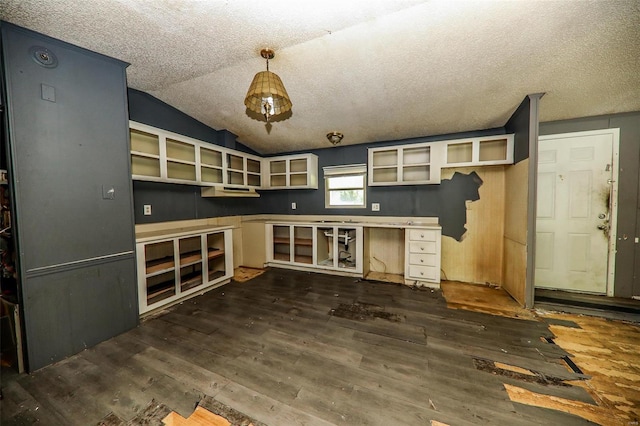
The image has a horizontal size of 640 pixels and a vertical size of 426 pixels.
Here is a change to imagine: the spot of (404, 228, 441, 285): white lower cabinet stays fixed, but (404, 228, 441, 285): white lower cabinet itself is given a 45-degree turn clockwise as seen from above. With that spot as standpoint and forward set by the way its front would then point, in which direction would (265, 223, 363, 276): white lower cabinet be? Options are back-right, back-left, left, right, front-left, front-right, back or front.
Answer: front-right

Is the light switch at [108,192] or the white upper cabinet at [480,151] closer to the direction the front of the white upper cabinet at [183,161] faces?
the white upper cabinet

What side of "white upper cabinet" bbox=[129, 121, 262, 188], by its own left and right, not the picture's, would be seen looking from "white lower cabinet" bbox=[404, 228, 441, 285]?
front

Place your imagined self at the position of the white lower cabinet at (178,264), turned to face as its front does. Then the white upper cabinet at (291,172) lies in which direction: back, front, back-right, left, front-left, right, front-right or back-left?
front-left

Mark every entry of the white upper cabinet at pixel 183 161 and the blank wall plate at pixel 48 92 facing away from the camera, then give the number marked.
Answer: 0

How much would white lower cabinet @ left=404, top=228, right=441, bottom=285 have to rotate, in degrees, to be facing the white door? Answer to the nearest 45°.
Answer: approximately 90° to its left

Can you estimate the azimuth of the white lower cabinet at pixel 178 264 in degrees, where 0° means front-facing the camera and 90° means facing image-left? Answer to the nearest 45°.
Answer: approximately 315°

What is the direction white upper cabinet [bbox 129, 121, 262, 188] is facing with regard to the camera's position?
facing the viewer and to the right of the viewer

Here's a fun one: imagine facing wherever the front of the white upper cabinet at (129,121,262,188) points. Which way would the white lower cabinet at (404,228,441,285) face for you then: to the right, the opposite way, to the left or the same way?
to the right

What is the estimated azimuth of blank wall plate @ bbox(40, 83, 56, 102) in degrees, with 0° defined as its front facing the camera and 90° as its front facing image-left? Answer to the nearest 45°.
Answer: approximately 315°

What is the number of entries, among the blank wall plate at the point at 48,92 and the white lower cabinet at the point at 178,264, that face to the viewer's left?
0

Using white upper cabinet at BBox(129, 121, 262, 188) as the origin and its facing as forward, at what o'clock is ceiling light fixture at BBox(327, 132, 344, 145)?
The ceiling light fixture is roughly at 11 o'clock from the white upper cabinet.

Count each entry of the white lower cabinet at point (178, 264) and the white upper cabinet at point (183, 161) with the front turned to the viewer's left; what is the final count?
0
